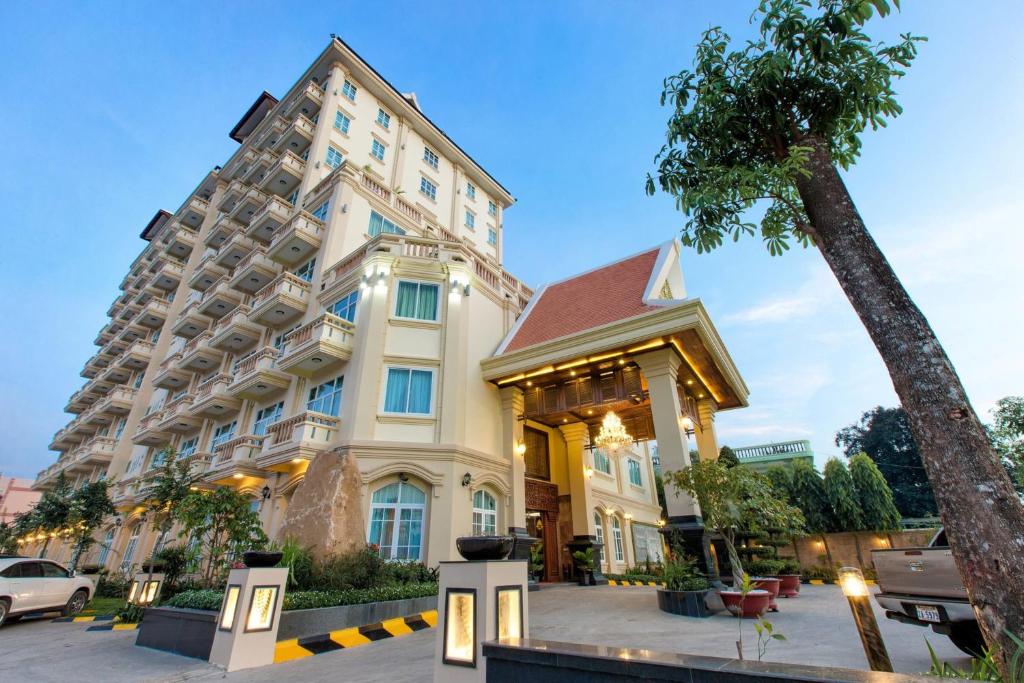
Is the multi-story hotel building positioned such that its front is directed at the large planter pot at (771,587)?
yes

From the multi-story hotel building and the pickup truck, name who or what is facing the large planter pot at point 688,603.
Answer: the multi-story hotel building

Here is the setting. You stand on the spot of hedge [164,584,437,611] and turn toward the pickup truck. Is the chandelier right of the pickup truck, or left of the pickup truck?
left

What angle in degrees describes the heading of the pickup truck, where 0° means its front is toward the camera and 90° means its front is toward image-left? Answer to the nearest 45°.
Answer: approximately 225°

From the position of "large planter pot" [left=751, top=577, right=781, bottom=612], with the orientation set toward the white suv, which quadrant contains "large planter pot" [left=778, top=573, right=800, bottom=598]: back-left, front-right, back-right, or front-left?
back-right

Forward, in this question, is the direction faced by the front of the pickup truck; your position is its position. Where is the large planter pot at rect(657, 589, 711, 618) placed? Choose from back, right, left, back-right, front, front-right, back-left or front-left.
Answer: left

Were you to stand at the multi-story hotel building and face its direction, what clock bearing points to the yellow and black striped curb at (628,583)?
The yellow and black striped curb is roughly at 10 o'clock from the multi-story hotel building.

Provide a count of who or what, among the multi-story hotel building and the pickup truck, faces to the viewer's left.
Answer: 0

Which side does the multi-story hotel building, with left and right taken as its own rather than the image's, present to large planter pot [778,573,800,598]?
front

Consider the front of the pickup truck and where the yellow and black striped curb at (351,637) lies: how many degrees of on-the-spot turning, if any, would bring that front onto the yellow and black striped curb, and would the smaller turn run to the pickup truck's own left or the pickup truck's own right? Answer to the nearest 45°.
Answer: approximately 135° to the pickup truck's own left

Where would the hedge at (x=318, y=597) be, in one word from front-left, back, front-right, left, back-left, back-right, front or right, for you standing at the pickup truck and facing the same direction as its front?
back-left

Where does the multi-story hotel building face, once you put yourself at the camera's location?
facing the viewer and to the right of the viewer
